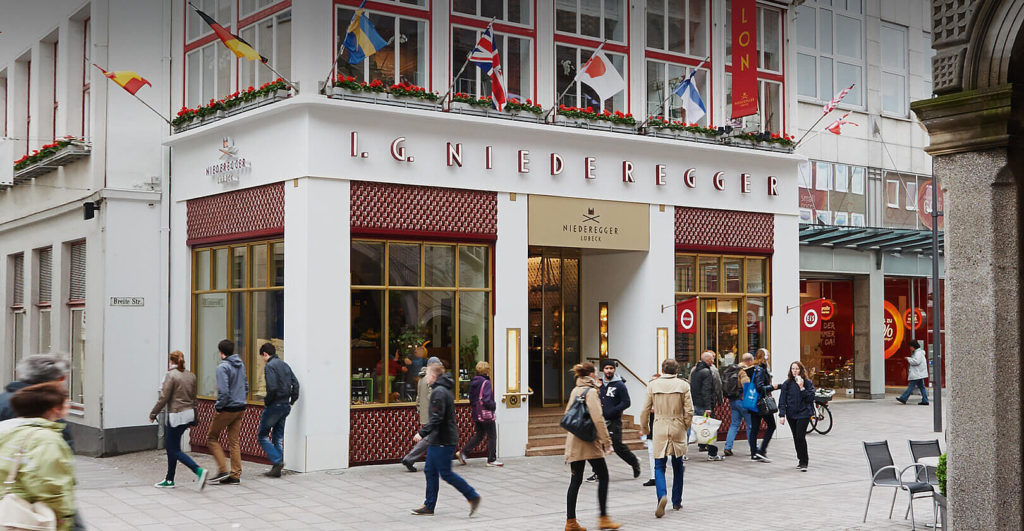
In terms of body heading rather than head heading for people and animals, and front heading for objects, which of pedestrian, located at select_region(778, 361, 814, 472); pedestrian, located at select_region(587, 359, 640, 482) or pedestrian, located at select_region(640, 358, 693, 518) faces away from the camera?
pedestrian, located at select_region(640, 358, 693, 518)

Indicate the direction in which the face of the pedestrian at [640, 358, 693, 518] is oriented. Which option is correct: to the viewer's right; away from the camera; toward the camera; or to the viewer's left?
away from the camera

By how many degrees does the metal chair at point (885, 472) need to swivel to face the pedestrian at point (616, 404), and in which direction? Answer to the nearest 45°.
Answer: approximately 180°

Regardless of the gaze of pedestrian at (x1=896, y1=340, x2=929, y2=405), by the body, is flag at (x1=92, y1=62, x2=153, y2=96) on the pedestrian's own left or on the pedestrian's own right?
on the pedestrian's own left

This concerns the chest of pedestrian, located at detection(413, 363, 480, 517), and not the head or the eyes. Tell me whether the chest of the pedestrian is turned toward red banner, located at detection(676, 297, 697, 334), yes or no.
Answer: no

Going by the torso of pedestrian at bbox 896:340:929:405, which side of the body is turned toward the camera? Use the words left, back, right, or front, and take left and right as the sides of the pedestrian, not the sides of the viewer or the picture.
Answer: left

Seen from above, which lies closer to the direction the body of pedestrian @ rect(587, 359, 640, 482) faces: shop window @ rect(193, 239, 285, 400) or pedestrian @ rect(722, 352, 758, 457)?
the shop window

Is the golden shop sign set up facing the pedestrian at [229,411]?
no

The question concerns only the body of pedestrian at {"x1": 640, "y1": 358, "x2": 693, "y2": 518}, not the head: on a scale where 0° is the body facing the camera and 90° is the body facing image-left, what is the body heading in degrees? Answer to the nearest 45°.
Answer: approximately 180°

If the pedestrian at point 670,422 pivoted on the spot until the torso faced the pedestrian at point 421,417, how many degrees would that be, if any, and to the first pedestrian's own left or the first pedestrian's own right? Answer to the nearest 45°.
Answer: approximately 45° to the first pedestrian's own left

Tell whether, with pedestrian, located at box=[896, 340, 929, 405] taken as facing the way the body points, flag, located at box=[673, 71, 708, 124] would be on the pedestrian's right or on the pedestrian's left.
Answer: on the pedestrian's left

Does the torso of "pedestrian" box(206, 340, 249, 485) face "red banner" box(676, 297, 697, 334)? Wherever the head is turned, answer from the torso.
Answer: no

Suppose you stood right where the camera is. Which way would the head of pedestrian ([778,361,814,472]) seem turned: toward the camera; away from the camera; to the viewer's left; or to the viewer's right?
toward the camera

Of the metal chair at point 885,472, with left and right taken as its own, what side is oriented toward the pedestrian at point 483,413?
back

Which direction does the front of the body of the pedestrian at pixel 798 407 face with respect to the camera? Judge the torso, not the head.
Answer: toward the camera
